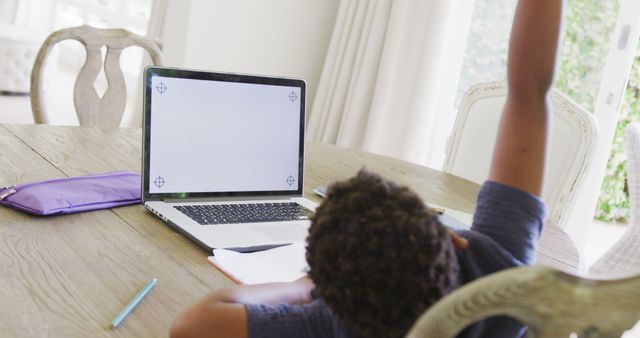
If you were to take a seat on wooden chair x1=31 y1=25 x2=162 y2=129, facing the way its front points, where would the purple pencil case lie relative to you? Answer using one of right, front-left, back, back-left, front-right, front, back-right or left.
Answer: front

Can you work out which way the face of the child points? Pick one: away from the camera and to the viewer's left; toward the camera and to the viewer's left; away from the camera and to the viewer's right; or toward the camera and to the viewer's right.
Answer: away from the camera and to the viewer's left

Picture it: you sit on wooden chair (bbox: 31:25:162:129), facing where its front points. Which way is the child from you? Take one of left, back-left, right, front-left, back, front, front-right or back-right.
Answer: front

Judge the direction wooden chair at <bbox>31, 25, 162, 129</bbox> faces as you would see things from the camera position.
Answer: facing the viewer

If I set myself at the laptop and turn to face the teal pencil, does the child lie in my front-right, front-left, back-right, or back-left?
front-left

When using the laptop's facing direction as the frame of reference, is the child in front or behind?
in front

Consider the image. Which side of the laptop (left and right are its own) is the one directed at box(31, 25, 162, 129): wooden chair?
back

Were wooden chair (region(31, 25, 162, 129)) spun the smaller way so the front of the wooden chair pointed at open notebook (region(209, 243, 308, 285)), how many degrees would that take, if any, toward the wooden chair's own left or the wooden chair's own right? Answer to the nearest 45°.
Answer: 0° — it already faces it

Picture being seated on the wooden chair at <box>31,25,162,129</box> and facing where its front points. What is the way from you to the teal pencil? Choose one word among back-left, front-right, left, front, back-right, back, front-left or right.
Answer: front

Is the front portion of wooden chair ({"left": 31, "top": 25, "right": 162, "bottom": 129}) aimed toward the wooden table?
yes

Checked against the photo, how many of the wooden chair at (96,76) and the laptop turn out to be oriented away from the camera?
0

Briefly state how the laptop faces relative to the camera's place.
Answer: facing the viewer and to the right of the viewer

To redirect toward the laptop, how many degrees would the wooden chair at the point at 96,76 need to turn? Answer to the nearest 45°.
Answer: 0° — it already faces it
